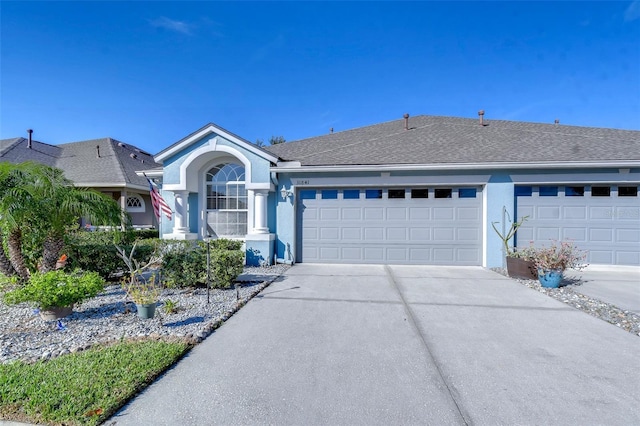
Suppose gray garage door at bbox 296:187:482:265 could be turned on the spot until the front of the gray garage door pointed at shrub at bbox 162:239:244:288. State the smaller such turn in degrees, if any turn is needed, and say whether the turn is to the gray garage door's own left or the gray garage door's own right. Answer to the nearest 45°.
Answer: approximately 45° to the gray garage door's own right

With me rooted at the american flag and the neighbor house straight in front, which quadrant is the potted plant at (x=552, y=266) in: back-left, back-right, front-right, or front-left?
back-right

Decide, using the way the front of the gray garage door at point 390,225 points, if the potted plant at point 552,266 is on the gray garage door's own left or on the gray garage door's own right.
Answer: on the gray garage door's own left

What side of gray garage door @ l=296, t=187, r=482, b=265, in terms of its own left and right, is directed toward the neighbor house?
right

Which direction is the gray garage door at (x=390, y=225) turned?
toward the camera

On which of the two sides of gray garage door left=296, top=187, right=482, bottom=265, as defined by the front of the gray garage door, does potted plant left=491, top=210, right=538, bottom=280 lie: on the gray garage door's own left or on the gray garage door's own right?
on the gray garage door's own left

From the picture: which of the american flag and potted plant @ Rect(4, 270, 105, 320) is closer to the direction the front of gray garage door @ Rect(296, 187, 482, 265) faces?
the potted plant

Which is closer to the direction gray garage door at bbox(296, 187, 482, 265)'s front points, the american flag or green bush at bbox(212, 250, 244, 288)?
the green bush

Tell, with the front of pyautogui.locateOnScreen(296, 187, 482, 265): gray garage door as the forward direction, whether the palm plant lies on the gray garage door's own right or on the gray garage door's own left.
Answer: on the gray garage door's own right

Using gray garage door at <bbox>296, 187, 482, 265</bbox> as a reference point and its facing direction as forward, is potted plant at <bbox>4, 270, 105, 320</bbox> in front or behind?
in front

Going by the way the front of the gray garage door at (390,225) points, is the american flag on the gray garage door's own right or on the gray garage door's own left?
on the gray garage door's own right

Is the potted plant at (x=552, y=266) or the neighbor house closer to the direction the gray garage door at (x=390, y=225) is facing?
the potted plant

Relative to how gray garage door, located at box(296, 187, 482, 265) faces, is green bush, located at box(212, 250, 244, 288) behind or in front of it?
in front

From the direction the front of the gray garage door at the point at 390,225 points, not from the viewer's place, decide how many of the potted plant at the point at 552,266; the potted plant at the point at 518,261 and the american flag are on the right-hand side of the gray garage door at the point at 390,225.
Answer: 1
